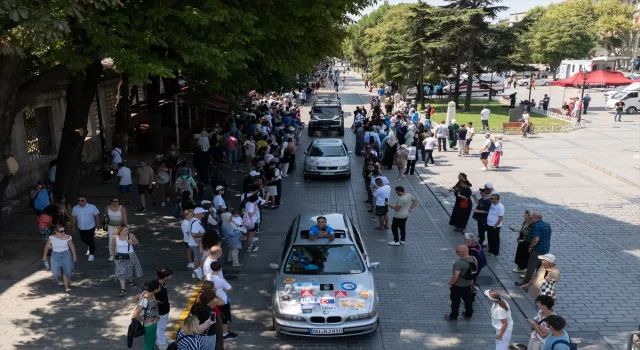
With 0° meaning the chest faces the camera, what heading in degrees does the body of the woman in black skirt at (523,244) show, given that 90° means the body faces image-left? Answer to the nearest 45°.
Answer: approximately 90°

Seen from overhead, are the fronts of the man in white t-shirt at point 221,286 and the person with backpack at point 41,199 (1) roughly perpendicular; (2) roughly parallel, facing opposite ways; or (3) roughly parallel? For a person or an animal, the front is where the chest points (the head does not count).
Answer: roughly perpendicular

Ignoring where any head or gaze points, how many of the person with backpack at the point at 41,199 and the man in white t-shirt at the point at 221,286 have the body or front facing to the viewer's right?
1

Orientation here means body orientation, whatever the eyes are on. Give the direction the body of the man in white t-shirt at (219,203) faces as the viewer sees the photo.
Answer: to the viewer's right

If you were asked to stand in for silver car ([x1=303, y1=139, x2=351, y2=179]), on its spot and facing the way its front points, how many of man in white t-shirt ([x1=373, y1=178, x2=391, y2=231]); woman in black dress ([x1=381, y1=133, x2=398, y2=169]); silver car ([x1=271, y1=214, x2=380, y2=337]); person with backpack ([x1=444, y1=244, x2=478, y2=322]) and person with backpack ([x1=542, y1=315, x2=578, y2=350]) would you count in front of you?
4

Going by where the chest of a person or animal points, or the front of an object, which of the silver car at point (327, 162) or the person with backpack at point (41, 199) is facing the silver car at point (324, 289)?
the silver car at point (327, 162)

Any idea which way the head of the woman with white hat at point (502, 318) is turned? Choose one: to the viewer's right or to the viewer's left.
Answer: to the viewer's left

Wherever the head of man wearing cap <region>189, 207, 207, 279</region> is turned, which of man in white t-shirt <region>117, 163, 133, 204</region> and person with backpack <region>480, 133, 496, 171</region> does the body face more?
the person with backpack

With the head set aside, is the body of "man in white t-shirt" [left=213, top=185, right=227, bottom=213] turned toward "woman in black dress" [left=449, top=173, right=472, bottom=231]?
yes

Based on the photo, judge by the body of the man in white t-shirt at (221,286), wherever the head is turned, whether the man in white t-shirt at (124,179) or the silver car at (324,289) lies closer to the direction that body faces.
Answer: the silver car

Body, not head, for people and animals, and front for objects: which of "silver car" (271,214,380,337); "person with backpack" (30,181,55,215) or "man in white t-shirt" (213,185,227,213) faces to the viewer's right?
the man in white t-shirt

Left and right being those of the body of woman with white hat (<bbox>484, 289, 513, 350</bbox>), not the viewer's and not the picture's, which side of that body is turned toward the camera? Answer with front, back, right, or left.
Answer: left

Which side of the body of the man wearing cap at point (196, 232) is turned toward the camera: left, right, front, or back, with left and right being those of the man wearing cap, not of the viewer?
right

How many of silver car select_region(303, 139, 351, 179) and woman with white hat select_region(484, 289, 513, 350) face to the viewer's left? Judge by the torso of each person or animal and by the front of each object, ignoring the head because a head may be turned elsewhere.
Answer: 1

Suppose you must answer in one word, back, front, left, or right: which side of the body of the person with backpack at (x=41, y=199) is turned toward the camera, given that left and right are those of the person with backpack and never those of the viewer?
front

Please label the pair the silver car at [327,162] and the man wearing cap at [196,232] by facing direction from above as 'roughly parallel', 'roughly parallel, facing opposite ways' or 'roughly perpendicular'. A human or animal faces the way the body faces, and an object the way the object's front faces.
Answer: roughly perpendicular

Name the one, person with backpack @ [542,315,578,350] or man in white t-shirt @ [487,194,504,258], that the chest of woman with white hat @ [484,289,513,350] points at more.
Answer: the man in white t-shirt
